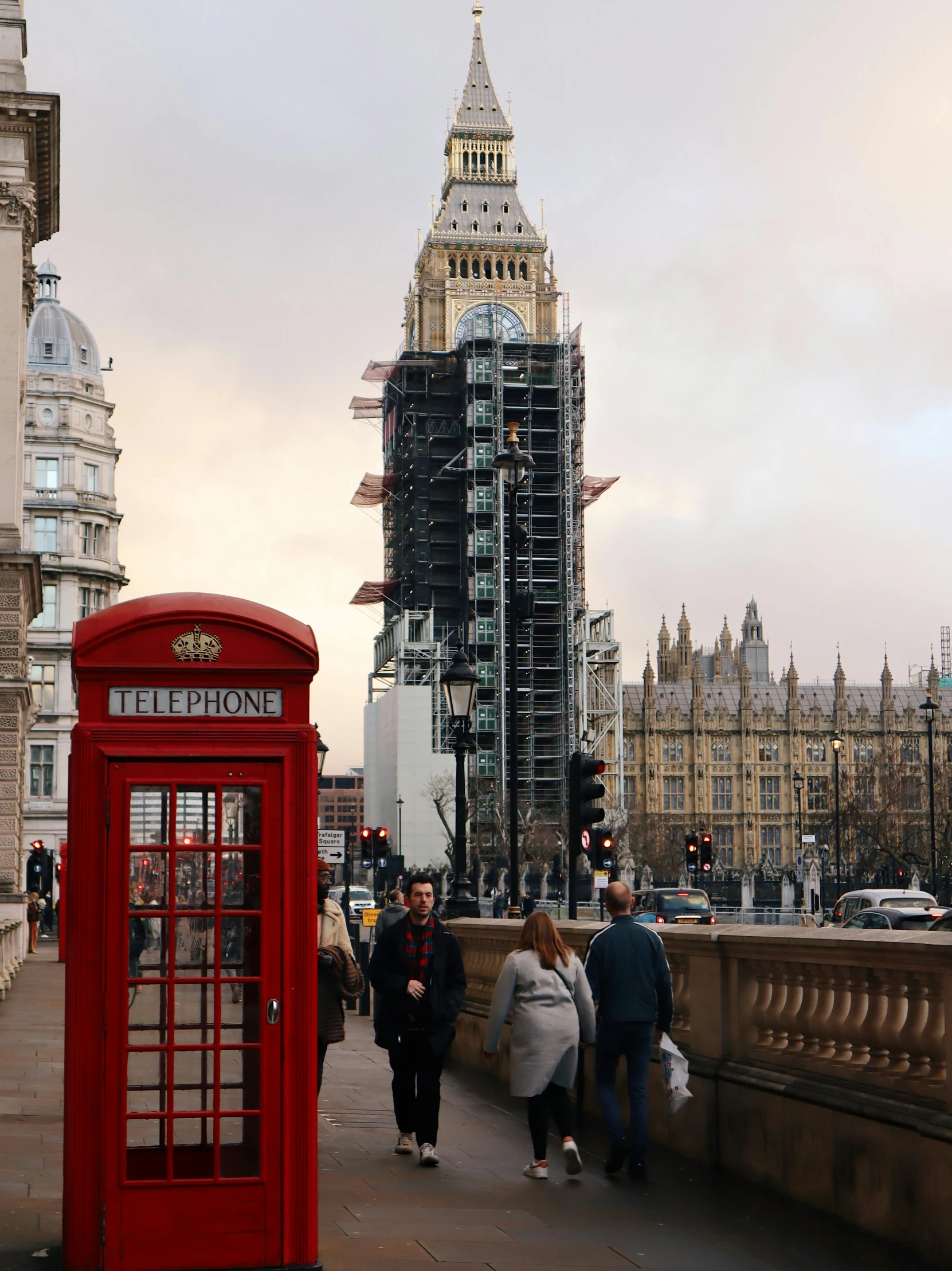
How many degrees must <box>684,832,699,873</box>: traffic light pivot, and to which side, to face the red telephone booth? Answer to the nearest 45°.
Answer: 0° — it already faces it

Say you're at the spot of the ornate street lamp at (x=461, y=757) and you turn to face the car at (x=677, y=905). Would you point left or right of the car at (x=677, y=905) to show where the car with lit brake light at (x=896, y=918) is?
right

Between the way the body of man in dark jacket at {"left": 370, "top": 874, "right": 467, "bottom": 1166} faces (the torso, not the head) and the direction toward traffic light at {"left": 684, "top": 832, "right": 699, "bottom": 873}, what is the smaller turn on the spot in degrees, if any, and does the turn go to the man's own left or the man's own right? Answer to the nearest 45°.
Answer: approximately 180°

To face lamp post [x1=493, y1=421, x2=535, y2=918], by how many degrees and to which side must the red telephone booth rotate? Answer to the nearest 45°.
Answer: approximately 180°

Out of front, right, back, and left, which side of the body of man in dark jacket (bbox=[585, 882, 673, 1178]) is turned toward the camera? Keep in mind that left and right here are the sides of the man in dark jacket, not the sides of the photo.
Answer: back

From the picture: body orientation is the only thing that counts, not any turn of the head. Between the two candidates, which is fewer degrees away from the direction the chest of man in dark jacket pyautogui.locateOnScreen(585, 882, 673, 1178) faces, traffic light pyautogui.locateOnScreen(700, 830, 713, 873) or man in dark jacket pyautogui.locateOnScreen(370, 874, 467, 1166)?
the traffic light

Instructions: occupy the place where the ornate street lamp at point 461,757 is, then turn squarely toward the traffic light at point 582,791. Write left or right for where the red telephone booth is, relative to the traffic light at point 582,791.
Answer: right

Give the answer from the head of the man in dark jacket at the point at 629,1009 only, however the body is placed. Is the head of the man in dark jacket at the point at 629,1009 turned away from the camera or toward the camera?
away from the camera
